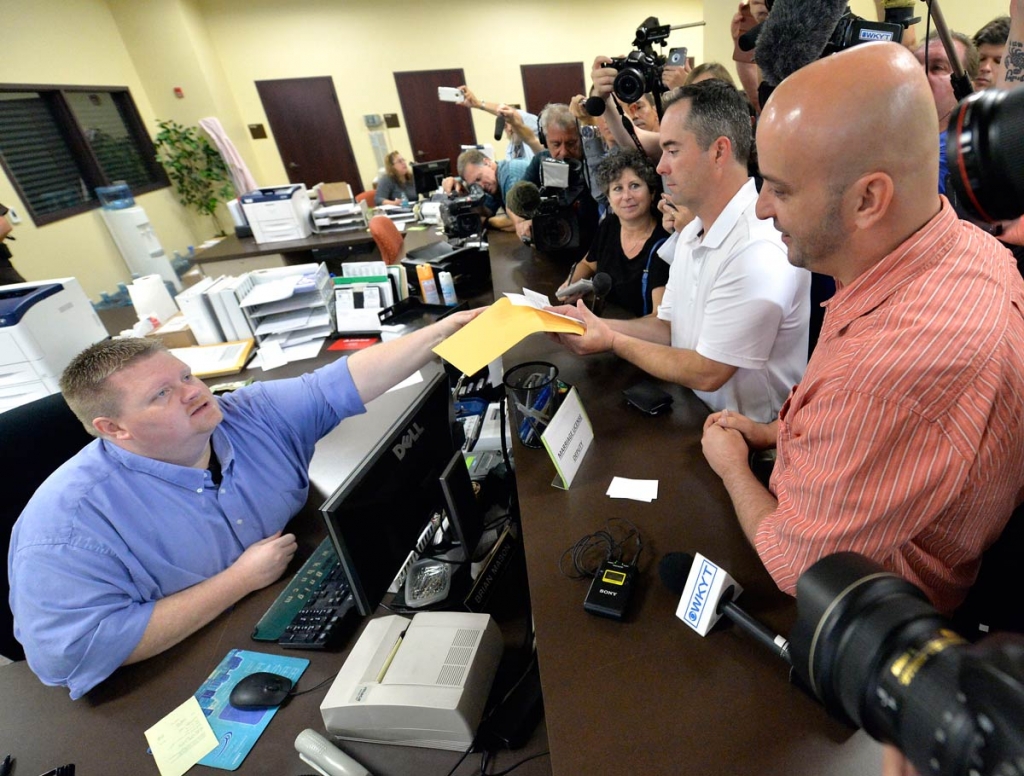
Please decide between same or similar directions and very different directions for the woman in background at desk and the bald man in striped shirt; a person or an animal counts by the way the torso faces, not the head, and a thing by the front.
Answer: very different directions

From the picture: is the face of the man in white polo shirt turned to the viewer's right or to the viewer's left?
to the viewer's left

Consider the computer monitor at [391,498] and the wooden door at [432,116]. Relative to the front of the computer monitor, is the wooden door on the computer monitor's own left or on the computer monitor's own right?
on the computer monitor's own right

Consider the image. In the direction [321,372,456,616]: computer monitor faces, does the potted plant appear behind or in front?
in front

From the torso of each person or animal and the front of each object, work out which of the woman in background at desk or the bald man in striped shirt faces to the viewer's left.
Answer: the bald man in striped shirt

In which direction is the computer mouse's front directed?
to the viewer's right

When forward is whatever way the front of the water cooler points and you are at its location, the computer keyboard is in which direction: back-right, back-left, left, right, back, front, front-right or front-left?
front-right

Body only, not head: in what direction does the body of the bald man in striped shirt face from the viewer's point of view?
to the viewer's left

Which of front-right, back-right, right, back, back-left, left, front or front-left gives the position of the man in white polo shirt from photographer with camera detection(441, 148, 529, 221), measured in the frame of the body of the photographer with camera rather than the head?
front-left

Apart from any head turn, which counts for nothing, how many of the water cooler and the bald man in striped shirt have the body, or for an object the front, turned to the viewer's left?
1

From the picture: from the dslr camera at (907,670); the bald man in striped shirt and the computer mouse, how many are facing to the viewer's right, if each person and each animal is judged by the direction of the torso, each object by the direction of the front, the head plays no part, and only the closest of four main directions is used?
1

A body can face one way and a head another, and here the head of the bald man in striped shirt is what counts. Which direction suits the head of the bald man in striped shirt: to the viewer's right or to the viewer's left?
to the viewer's left

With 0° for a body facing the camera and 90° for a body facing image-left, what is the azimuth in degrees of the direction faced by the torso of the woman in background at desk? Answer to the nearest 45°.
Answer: approximately 315°

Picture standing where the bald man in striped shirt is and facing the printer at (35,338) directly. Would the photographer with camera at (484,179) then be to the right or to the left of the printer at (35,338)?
right

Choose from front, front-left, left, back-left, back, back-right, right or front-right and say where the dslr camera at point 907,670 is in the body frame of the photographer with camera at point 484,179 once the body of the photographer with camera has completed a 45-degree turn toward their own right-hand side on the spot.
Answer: left

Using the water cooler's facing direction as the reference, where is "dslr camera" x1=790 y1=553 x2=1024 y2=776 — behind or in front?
in front

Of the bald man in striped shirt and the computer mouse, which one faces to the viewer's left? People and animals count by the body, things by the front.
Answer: the bald man in striped shirt
